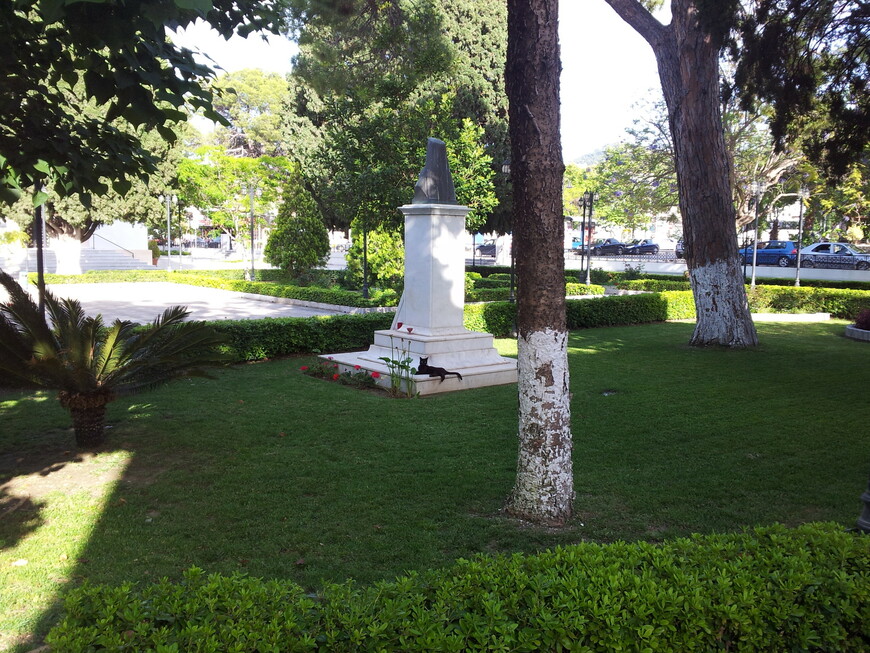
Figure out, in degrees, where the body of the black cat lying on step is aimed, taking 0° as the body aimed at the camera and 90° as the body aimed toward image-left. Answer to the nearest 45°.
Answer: approximately 90°

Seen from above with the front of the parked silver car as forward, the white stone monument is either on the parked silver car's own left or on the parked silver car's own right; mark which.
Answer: on the parked silver car's own right

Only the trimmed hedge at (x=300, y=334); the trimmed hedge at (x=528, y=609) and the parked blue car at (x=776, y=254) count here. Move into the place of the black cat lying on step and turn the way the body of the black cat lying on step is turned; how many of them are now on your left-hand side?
1

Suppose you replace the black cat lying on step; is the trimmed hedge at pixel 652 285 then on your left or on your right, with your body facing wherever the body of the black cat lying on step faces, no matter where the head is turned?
on your right

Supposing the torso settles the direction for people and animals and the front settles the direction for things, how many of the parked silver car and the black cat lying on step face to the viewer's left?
1

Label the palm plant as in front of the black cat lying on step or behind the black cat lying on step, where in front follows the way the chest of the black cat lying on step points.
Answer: in front

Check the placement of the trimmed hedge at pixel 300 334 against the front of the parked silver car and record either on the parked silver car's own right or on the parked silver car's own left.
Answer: on the parked silver car's own right

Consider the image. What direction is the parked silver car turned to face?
to the viewer's right

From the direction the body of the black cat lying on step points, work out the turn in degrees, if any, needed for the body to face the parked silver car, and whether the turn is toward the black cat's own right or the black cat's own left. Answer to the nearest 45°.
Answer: approximately 135° to the black cat's own right

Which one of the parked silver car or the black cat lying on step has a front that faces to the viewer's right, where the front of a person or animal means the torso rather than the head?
the parked silver car

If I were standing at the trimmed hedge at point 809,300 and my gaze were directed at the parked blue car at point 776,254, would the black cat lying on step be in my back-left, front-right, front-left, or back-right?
back-left
